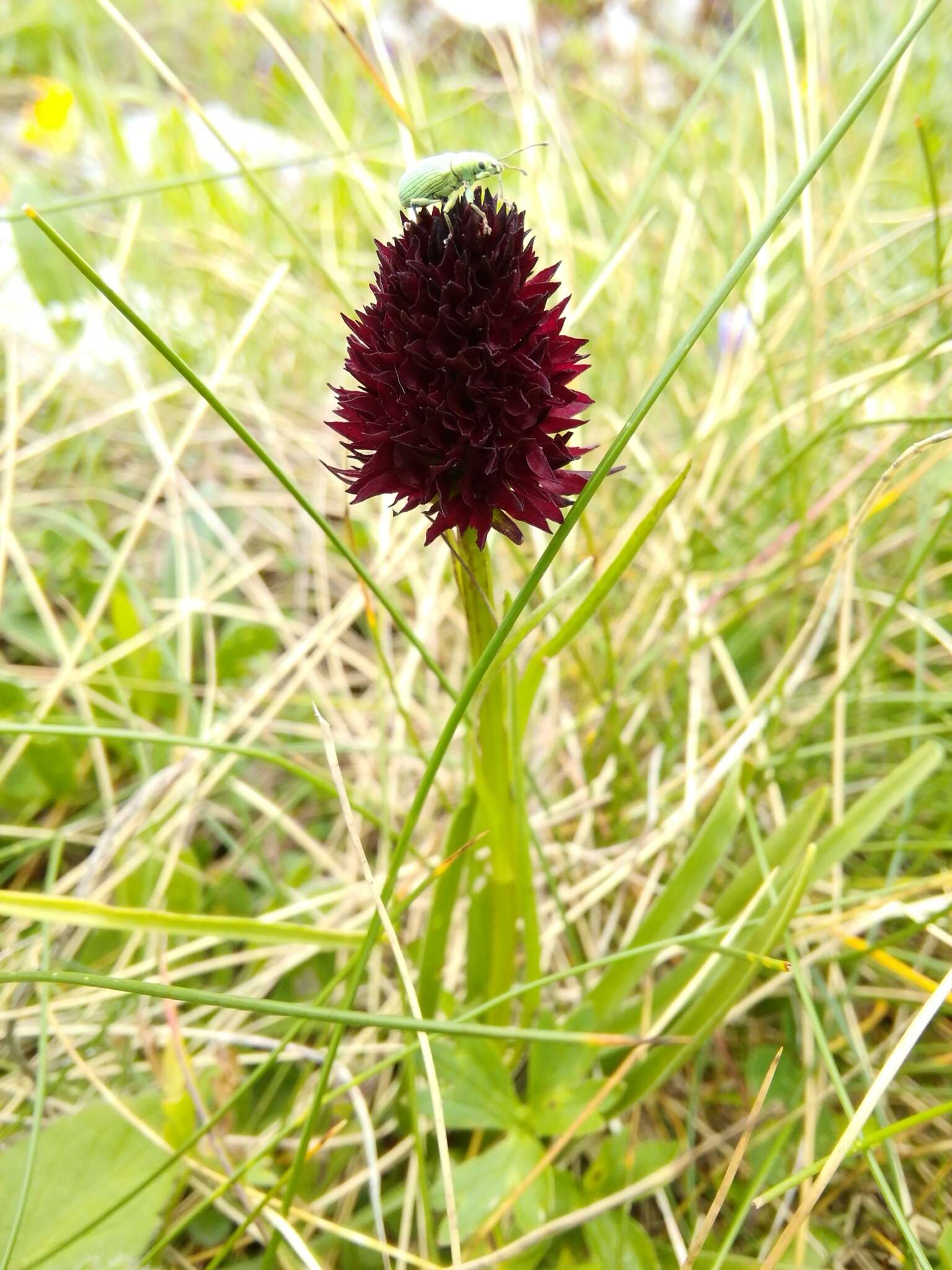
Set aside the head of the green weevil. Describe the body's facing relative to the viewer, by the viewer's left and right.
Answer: facing to the right of the viewer
